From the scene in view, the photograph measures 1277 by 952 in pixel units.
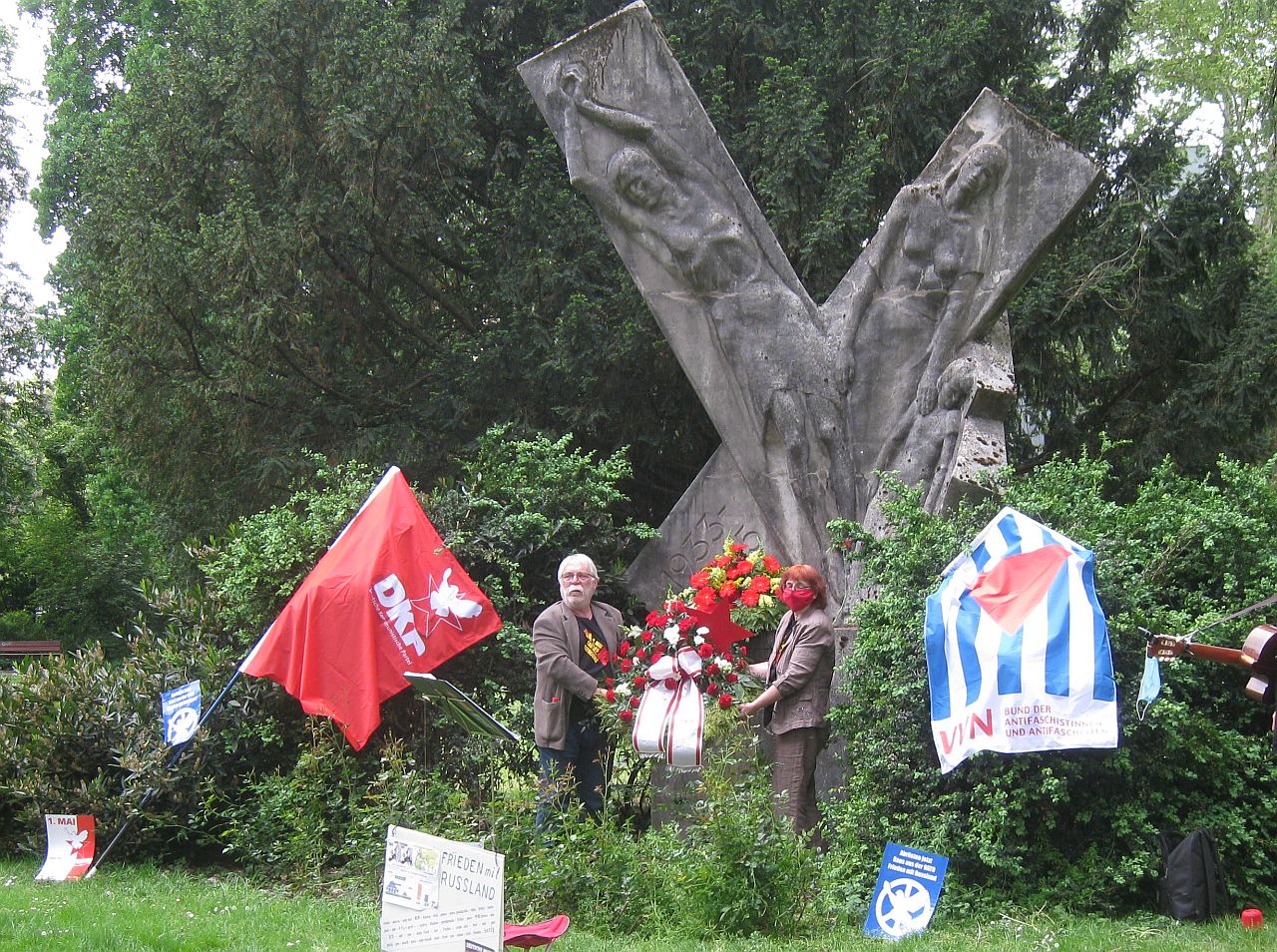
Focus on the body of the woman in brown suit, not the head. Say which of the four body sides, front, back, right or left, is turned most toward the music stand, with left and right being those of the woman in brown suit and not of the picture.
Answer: front

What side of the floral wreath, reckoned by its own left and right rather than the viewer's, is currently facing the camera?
front

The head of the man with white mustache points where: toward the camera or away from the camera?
toward the camera

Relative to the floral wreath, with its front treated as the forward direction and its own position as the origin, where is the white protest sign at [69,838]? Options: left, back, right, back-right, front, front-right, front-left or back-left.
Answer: right

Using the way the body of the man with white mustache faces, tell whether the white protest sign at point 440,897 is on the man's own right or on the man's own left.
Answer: on the man's own right

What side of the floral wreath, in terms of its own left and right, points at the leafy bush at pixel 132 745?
right

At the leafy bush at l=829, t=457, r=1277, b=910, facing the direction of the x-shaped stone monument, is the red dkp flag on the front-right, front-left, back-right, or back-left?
front-left

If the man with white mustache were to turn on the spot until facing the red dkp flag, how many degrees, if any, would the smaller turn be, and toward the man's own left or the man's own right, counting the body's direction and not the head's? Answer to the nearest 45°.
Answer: approximately 135° to the man's own right

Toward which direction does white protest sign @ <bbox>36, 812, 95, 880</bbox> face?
toward the camera

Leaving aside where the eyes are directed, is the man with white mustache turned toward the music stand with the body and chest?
no

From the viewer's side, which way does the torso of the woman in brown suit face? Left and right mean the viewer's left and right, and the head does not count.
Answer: facing the viewer and to the left of the viewer

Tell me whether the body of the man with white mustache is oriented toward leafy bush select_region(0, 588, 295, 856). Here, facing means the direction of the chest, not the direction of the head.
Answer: no

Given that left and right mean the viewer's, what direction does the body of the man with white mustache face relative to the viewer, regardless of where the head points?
facing the viewer and to the right of the viewer

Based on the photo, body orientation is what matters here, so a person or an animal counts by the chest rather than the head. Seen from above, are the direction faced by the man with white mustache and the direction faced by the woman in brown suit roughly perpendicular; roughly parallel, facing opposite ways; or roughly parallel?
roughly perpendicular

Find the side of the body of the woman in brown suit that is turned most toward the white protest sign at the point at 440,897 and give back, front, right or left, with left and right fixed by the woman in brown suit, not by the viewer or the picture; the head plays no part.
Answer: front

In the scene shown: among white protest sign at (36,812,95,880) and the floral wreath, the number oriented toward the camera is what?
2
